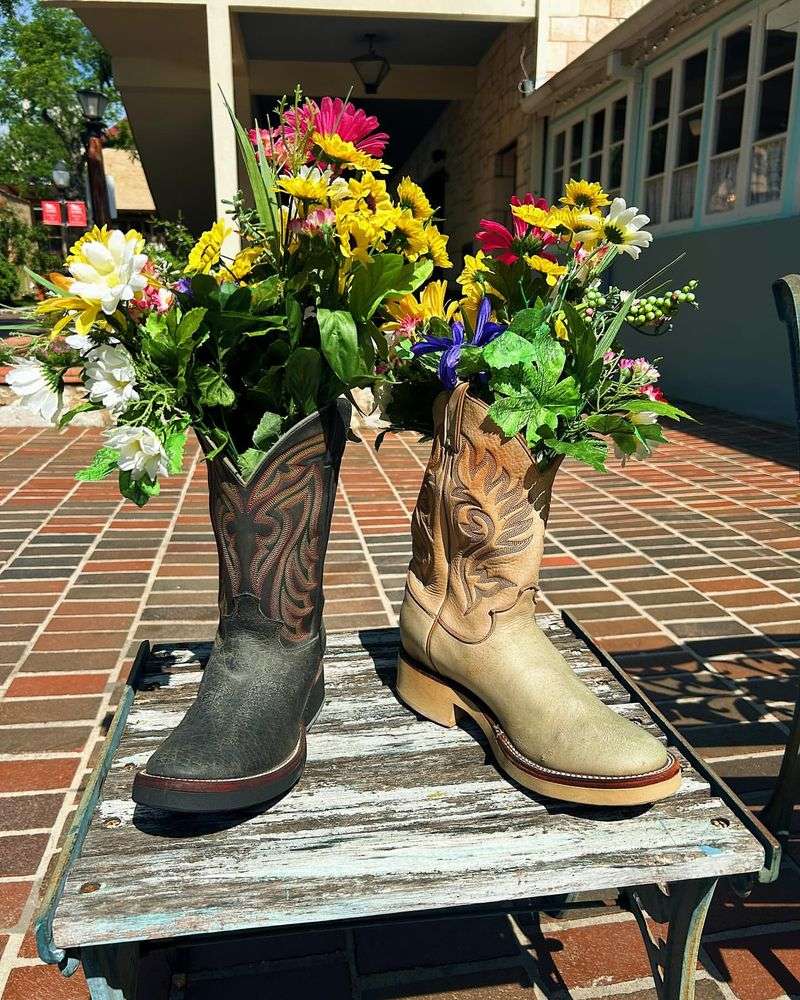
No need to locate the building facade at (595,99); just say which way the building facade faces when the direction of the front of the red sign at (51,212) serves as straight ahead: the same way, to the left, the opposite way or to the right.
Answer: to the right

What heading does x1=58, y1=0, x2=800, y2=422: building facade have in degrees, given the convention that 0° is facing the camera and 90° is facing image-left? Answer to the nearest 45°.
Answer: approximately 45°

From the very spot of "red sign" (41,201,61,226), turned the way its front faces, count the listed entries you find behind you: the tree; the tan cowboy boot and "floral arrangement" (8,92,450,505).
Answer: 1

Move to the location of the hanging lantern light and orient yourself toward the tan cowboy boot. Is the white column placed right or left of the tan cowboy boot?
right

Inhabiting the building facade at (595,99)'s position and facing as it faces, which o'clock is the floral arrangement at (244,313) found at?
The floral arrangement is roughly at 11 o'clock from the building facade.

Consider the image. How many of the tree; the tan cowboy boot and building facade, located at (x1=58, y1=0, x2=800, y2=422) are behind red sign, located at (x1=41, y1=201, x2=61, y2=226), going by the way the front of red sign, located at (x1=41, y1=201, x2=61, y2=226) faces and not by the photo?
1

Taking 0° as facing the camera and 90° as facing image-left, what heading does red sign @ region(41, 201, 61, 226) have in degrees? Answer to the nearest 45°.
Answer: approximately 0°

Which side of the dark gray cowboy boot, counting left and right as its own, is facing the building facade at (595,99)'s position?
back

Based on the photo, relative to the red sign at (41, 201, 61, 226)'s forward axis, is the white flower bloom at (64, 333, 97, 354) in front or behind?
in front

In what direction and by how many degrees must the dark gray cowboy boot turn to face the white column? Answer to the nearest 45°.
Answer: approximately 135° to its right

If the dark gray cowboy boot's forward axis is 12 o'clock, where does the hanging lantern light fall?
The hanging lantern light is roughly at 5 o'clock from the dark gray cowboy boot.

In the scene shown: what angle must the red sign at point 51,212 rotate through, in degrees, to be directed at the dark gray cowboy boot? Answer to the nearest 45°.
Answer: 0° — it already faces it

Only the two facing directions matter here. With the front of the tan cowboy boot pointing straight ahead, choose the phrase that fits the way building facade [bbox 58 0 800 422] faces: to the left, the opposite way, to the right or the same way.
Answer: to the right

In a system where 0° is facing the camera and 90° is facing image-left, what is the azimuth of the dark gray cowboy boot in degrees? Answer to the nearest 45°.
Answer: approximately 45°
